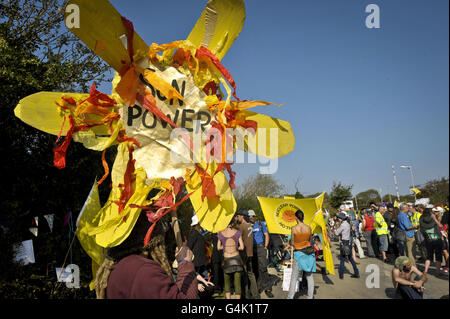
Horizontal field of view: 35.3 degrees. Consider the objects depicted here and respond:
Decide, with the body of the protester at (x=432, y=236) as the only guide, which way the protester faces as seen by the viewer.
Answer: away from the camera

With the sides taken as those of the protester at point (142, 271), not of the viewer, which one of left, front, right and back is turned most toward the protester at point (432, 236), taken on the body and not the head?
front

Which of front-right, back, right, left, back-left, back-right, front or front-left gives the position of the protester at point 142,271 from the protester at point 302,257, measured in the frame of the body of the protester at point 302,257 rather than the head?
back

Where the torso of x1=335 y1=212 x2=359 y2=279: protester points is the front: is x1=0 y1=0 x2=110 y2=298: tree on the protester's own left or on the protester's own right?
on the protester's own left

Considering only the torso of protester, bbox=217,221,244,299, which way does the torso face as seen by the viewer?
away from the camera

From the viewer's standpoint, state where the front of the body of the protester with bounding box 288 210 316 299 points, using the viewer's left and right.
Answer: facing away from the viewer

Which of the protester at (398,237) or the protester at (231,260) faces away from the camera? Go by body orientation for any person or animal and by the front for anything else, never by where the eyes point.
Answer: the protester at (231,260)
